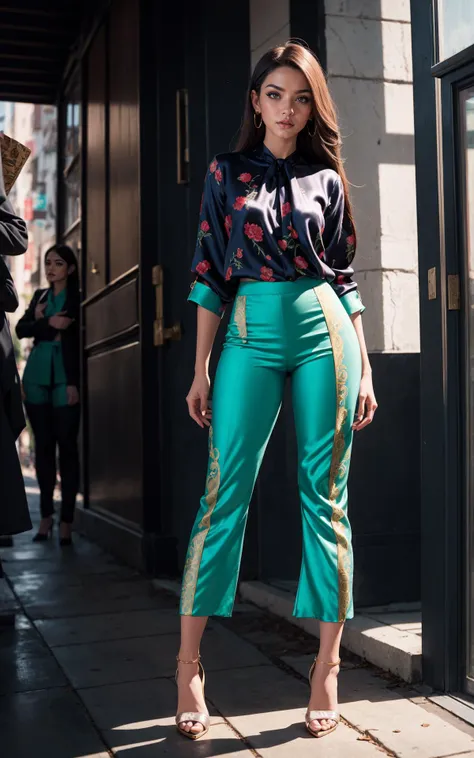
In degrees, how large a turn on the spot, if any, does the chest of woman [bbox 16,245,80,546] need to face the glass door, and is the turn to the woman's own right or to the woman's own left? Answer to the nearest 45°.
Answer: approximately 45° to the woman's own left

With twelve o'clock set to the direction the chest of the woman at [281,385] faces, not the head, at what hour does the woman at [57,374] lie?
the woman at [57,374] is roughly at 5 o'clock from the woman at [281,385].

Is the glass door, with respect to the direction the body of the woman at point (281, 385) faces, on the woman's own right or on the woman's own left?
on the woman's own left

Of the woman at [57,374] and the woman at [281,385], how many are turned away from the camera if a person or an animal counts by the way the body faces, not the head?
0

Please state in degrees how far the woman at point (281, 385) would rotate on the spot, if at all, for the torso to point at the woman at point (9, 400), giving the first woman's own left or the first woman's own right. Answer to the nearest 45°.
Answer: approximately 135° to the first woman's own right

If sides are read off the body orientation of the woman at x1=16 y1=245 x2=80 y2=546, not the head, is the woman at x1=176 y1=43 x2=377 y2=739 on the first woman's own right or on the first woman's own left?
on the first woman's own left

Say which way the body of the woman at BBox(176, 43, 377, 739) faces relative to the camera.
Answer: toward the camera

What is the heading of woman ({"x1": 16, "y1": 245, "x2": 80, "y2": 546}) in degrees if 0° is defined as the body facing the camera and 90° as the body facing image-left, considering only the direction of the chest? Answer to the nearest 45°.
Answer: approximately 45°
